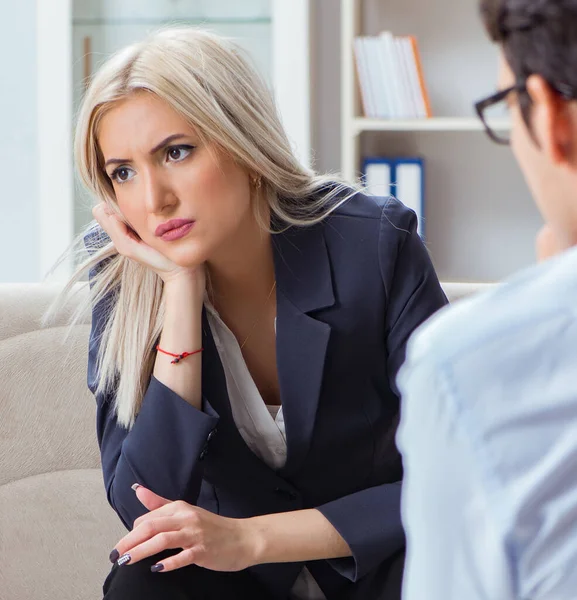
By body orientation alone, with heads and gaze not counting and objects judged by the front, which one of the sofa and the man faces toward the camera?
the sofa

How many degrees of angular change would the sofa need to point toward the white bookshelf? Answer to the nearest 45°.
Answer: approximately 135° to its left

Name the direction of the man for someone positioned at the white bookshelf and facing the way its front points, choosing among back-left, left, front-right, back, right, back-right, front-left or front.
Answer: front

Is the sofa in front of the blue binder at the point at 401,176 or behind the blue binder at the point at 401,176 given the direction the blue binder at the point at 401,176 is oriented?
in front

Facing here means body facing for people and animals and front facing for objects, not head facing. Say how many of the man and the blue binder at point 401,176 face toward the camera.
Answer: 1

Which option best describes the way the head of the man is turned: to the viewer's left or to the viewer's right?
to the viewer's left

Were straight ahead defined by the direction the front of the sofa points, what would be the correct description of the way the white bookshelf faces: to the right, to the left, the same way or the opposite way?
the same way

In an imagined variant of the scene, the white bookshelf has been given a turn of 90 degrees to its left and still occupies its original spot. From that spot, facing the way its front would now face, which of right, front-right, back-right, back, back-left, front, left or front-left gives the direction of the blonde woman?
right

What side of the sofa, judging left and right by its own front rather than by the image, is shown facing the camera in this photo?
front

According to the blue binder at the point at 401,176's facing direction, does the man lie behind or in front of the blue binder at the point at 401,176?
in front

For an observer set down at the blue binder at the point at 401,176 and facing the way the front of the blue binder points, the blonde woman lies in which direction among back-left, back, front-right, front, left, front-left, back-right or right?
front

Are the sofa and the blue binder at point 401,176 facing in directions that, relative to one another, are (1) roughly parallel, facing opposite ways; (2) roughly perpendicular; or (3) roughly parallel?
roughly parallel

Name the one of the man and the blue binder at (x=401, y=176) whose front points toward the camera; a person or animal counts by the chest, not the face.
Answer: the blue binder

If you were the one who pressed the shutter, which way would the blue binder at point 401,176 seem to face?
facing the viewer

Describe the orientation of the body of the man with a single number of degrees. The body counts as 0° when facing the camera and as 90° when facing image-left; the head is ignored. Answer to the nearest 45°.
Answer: approximately 135°
